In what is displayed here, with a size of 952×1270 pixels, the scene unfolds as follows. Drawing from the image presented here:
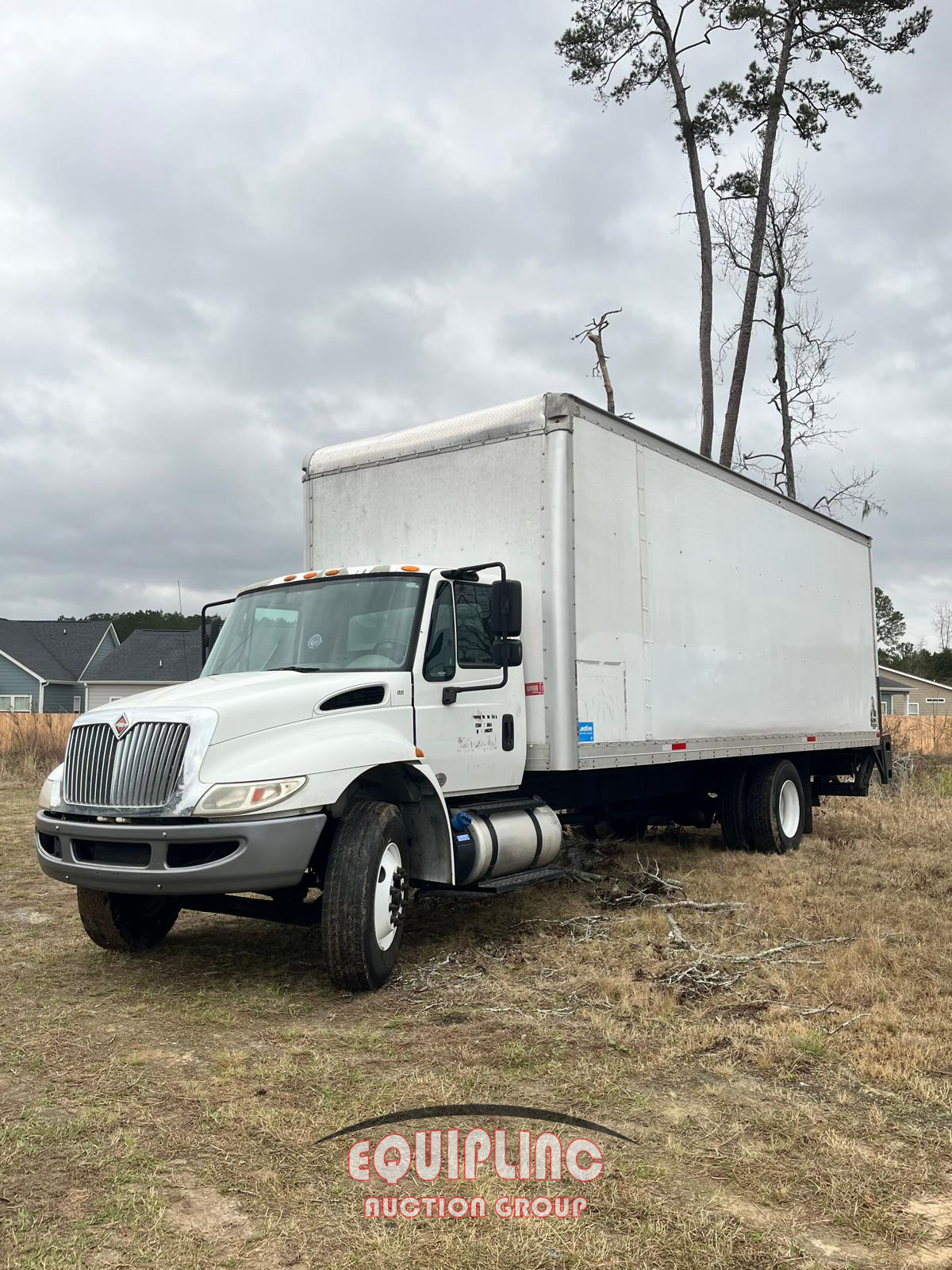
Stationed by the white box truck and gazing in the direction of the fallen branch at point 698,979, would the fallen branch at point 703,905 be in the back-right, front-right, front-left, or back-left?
front-left

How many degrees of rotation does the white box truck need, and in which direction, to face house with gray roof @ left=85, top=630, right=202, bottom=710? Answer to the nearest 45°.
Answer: approximately 135° to its right

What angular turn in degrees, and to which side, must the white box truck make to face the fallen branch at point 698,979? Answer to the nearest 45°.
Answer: approximately 90° to its left

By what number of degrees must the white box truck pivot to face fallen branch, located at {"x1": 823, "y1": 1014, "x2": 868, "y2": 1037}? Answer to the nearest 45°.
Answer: approximately 90° to its left

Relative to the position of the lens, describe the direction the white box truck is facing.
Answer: facing the viewer and to the left of the viewer
